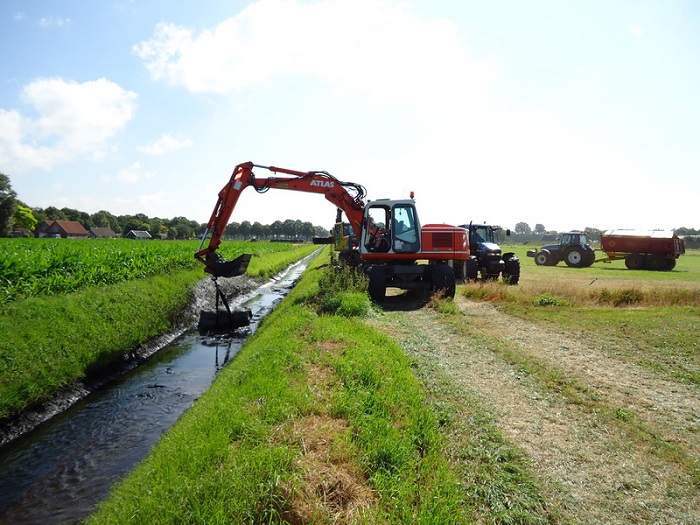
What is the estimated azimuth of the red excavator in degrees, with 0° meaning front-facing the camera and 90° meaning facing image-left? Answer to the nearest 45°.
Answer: approximately 90°

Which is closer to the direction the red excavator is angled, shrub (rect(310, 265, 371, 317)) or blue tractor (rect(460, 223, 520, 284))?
the shrub

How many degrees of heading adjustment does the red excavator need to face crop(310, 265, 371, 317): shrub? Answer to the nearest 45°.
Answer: approximately 45° to its left

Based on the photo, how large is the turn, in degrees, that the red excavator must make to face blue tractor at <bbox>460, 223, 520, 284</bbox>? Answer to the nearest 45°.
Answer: approximately 135° to its right
